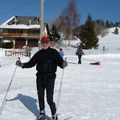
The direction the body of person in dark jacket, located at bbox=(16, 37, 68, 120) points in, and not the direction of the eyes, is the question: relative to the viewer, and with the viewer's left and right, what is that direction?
facing the viewer
